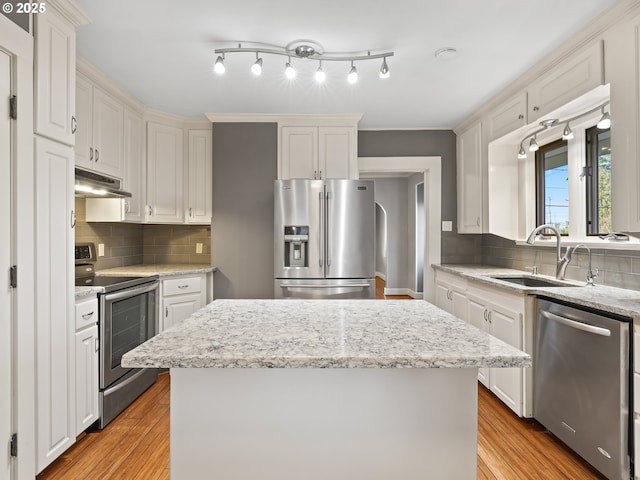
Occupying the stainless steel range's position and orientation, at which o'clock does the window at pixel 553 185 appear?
The window is roughly at 11 o'clock from the stainless steel range.

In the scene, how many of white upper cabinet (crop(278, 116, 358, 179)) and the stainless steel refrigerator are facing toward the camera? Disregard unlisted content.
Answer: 2

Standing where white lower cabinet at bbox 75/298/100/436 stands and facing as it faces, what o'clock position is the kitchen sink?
The kitchen sink is roughly at 11 o'clock from the white lower cabinet.

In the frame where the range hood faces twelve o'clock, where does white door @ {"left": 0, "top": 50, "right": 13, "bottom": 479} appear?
The white door is roughly at 2 o'clock from the range hood.

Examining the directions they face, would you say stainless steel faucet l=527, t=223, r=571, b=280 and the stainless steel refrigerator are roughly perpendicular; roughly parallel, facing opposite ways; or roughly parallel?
roughly perpendicular
